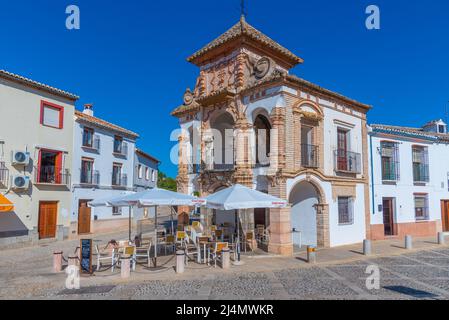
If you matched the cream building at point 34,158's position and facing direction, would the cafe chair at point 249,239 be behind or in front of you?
in front

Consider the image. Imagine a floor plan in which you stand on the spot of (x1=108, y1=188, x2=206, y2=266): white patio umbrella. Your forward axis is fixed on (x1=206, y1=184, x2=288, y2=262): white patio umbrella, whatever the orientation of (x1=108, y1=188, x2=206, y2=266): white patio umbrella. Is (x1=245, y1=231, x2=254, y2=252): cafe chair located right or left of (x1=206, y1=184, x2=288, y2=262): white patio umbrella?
left

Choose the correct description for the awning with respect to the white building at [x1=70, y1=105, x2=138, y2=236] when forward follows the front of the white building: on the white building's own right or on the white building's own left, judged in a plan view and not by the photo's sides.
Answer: on the white building's own right

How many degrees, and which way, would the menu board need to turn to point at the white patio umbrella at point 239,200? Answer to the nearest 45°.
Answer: approximately 90° to its left

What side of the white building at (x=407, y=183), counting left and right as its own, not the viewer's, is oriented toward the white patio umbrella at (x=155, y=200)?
right

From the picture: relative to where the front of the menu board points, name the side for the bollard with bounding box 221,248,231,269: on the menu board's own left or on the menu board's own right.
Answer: on the menu board's own left

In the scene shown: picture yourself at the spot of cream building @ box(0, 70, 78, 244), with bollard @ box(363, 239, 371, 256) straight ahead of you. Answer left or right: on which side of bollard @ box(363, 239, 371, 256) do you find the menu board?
right

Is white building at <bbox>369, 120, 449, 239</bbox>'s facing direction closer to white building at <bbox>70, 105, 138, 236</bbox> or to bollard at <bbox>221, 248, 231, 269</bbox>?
the bollard

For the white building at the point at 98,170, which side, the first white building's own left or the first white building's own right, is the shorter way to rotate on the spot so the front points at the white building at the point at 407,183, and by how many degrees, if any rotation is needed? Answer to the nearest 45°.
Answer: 0° — it already faces it
